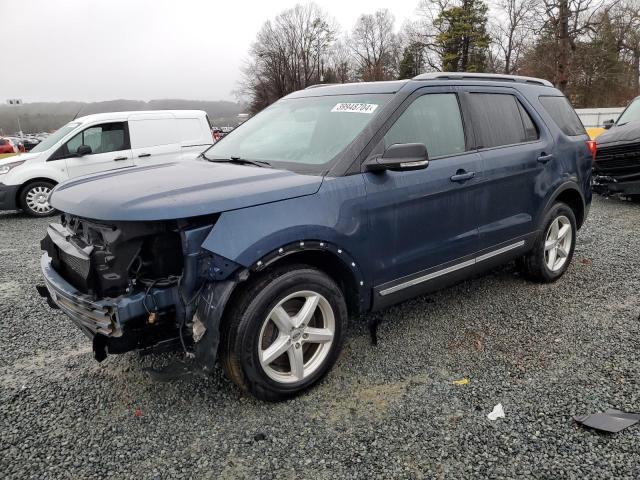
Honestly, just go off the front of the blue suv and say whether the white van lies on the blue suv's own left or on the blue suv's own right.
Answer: on the blue suv's own right

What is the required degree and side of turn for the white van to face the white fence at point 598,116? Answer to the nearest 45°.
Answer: approximately 135° to its left

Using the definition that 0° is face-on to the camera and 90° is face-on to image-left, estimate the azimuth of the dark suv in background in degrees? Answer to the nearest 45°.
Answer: approximately 45°

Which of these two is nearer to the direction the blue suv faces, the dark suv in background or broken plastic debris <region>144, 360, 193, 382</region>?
the broken plastic debris

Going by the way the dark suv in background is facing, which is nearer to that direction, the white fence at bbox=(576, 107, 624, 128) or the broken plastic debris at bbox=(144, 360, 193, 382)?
the broken plastic debris

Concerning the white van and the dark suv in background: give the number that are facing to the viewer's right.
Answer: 0

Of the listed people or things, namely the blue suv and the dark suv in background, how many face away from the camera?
0

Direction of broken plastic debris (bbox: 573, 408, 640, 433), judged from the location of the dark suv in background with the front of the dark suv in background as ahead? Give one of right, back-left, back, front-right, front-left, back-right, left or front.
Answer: front-left

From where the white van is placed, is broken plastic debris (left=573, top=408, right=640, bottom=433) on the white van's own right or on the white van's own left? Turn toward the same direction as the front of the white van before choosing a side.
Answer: on the white van's own left

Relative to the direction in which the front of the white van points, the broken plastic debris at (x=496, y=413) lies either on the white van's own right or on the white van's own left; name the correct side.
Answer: on the white van's own left

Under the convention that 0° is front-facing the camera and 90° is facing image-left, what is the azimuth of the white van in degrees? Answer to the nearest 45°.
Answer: approximately 45°

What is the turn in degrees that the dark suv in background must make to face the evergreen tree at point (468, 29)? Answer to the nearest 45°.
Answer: approximately 135° to its right

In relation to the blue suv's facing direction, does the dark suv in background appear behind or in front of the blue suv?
behind
